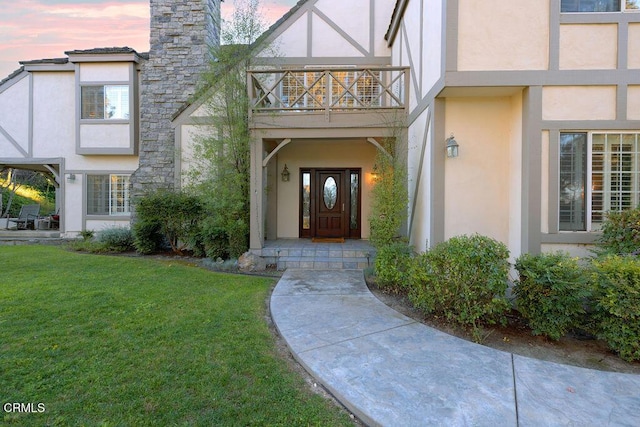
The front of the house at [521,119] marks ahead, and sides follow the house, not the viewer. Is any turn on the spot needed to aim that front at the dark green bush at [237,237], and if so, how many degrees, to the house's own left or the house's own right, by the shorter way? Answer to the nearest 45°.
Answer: approximately 135° to the house's own right

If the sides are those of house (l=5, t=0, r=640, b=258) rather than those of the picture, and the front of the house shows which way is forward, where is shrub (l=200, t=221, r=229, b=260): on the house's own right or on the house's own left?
on the house's own right

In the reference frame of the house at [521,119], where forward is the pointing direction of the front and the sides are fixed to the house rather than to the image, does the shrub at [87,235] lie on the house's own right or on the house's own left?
on the house's own right

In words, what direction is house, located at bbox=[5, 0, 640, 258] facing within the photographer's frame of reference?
facing the viewer

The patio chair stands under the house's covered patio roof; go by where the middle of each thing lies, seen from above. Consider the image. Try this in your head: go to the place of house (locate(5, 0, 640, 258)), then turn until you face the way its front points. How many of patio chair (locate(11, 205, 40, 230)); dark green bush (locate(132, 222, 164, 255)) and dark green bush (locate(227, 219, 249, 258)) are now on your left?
0
